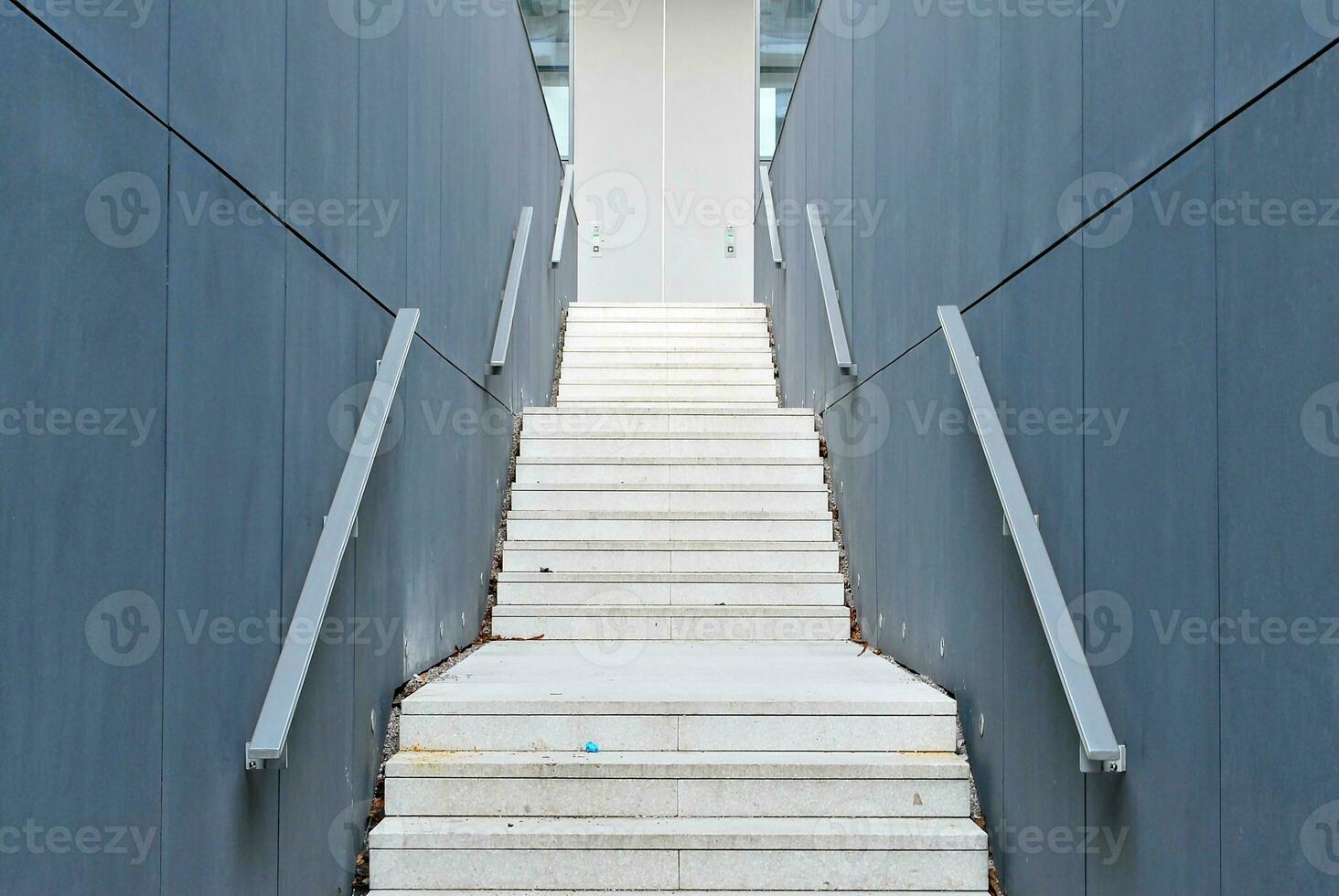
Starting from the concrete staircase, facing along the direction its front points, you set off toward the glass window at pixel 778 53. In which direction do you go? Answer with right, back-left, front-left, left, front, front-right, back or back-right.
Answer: back

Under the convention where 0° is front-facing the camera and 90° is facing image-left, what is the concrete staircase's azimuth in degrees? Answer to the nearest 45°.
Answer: approximately 0°

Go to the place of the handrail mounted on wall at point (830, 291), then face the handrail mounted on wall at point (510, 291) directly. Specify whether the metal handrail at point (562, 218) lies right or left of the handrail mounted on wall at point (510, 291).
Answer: right

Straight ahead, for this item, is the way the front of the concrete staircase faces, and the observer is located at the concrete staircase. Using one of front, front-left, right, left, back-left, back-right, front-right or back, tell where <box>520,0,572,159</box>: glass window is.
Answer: back

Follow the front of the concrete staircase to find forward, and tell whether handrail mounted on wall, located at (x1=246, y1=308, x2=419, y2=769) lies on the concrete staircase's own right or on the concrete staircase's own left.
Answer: on the concrete staircase's own right

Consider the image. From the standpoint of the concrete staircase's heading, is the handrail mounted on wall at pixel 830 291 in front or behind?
behind

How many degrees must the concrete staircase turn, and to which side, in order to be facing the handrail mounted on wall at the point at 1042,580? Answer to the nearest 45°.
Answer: approximately 45° to its left

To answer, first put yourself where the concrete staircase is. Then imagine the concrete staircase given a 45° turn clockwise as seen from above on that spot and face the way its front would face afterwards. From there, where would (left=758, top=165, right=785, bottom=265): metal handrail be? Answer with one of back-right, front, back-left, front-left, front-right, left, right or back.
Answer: back-right
